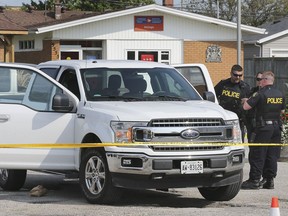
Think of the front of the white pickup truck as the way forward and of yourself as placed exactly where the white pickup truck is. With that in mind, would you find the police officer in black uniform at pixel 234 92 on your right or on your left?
on your left

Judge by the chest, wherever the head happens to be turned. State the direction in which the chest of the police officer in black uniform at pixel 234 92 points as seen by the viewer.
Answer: toward the camera

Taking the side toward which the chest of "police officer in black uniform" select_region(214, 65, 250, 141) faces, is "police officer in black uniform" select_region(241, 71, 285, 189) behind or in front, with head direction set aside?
in front

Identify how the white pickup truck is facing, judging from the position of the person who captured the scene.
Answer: facing the viewer and to the right of the viewer

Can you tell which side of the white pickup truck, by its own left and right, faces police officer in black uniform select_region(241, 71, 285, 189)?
left

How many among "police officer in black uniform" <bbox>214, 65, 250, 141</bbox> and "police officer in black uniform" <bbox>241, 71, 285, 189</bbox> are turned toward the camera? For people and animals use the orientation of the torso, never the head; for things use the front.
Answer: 1
